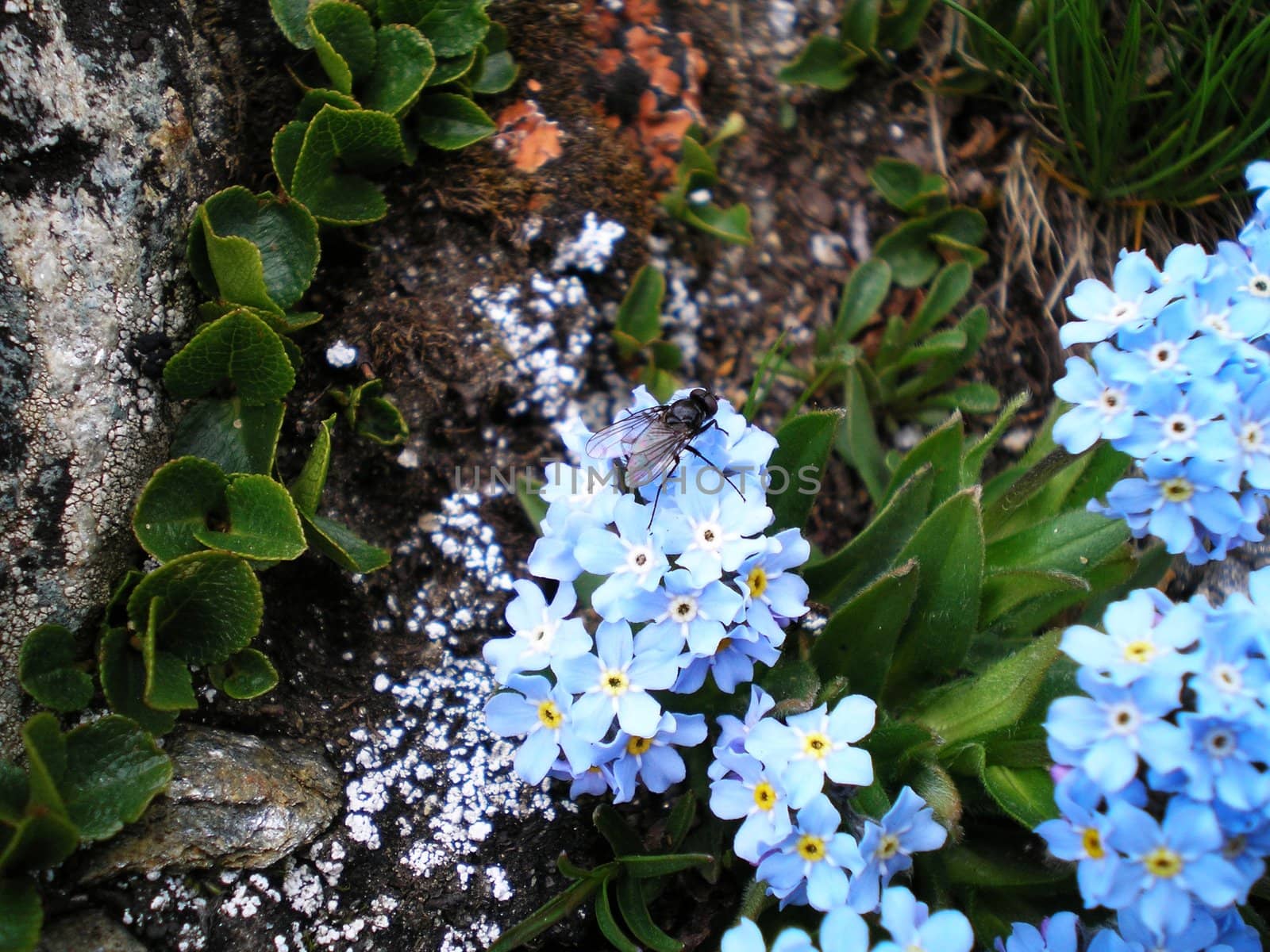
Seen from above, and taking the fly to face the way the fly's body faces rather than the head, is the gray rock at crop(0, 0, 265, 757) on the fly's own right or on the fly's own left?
on the fly's own left

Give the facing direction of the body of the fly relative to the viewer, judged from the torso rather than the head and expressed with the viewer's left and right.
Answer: facing away from the viewer and to the right of the viewer

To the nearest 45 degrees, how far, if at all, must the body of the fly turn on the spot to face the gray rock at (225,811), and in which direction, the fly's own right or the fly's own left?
approximately 135° to the fly's own left

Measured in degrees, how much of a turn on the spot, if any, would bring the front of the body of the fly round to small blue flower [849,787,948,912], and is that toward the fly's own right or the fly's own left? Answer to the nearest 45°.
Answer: approximately 90° to the fly's own right

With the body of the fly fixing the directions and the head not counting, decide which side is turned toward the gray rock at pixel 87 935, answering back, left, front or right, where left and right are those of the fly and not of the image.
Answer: back
